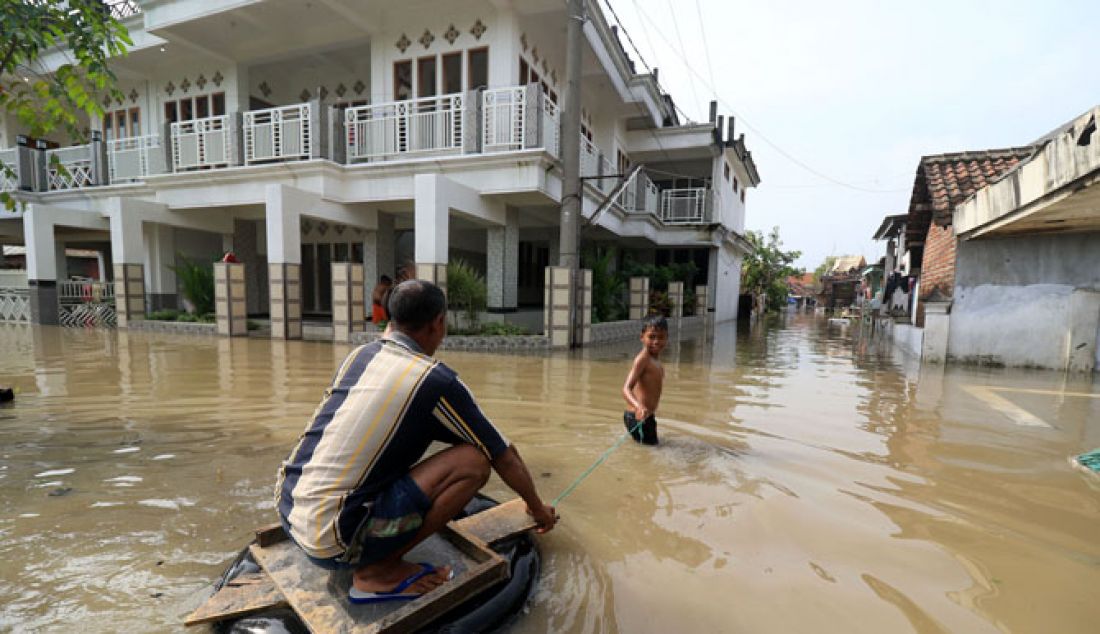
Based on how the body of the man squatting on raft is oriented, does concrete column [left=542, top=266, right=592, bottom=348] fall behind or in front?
in front

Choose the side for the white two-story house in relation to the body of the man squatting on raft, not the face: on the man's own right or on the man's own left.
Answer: on the man's own left

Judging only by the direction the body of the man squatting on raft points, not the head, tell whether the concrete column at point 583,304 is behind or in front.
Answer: in front

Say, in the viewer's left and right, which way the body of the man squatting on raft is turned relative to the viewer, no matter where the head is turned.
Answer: facing away from the viewer and to the right of the viewer

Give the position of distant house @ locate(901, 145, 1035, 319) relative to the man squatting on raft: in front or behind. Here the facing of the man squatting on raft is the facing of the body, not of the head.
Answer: in front

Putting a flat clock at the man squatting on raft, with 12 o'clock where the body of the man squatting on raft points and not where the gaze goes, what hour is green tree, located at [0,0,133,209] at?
The green tree is roughly at 9 o'clock from the man squatting on raft.

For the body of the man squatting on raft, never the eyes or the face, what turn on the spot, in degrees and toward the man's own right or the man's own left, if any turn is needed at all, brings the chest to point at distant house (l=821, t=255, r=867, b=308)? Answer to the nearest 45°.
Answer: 0° — they already face it

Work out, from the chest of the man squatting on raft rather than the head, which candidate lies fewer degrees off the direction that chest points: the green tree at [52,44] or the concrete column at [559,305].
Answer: the concrete column
